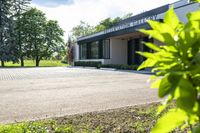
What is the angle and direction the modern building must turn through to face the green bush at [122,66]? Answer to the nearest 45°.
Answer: approximately 45° to its left

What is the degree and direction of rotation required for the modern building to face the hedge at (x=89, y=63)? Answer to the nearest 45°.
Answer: approximately 90° to its right

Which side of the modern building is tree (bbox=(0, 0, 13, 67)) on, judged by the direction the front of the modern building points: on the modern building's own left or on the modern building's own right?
on the modern building's own right

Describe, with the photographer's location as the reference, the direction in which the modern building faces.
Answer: facing the viewer and to the left of the viewer

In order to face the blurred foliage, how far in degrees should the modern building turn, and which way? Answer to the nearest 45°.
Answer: approximately 45° to its left
